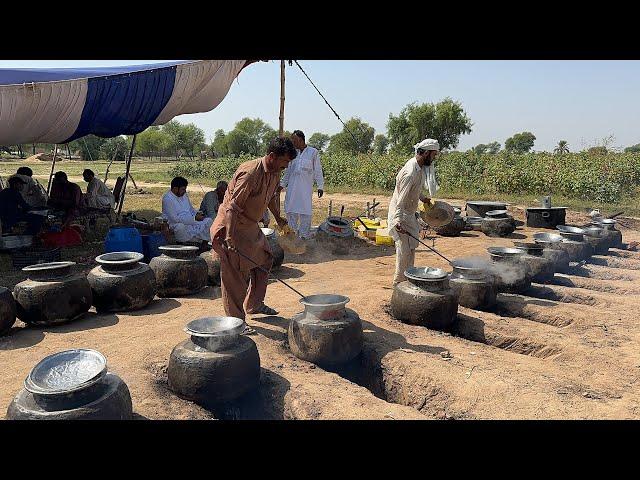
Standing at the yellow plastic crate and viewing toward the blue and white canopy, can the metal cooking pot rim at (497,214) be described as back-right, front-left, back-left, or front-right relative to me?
back-right

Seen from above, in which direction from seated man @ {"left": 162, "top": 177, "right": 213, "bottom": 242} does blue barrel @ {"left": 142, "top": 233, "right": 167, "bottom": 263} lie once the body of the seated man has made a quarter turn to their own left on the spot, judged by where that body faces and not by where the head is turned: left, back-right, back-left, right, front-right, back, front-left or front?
back

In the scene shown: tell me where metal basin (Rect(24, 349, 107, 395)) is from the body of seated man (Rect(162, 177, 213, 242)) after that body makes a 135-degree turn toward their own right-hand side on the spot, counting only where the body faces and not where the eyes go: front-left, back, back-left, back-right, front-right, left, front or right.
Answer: left

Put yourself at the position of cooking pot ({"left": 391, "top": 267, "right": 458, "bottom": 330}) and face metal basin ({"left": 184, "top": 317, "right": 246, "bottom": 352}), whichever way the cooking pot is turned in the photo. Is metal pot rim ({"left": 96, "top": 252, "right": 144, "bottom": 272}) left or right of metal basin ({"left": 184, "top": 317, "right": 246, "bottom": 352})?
right

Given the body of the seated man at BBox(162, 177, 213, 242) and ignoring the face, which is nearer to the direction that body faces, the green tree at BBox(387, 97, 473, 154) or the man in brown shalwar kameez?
the man in brown shalwar kameez

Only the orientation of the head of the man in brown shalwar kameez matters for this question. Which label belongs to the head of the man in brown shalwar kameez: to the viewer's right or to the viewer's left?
to the viewer's right

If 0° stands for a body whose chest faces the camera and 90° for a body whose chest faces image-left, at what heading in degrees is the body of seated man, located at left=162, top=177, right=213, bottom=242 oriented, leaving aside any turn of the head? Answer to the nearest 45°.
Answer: approximately 315°

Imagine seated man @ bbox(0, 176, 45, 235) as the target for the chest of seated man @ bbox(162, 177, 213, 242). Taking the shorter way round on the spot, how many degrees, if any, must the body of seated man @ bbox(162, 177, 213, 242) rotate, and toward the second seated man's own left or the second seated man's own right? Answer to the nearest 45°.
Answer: approximately 180°
